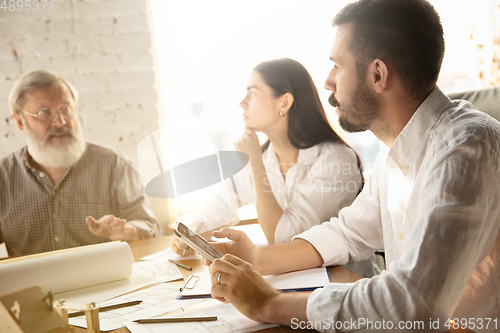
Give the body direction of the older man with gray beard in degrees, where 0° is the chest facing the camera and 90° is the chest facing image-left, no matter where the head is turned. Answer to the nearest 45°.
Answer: approximately 0°

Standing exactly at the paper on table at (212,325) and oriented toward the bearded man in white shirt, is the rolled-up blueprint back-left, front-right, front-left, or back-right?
back-left

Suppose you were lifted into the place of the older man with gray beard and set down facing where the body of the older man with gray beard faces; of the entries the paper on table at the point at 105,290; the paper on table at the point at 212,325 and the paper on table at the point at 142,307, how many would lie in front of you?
3

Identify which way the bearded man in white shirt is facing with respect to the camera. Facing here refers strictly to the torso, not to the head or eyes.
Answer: to the viewer's left

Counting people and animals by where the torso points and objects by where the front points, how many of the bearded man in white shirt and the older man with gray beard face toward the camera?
1

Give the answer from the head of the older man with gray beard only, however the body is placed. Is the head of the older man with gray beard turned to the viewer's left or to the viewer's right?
to the viewer's right

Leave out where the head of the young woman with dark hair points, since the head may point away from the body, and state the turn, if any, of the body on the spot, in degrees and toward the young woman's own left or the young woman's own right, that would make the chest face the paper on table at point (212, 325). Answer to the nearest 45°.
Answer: approximately 45° to the young woman's own left

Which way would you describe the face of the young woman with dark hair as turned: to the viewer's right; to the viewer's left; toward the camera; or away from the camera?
to the viewer's left

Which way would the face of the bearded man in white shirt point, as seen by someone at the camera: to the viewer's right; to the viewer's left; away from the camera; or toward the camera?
to the viewer's left

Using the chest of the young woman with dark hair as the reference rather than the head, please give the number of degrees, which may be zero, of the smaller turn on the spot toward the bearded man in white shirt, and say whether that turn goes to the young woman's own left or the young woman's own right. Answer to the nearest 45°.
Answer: approximately 45° to the young woman's own left
